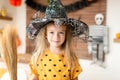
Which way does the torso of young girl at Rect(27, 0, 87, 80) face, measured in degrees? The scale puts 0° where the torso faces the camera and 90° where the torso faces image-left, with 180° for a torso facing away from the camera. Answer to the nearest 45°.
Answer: approximately 0°

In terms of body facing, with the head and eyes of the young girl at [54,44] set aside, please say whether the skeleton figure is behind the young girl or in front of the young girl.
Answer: behind

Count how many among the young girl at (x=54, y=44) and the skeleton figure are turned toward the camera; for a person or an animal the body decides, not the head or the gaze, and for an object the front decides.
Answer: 2

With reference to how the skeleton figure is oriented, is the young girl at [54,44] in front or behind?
in front

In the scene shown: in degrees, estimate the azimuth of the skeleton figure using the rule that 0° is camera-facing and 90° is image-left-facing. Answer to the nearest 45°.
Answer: approximately 0°
